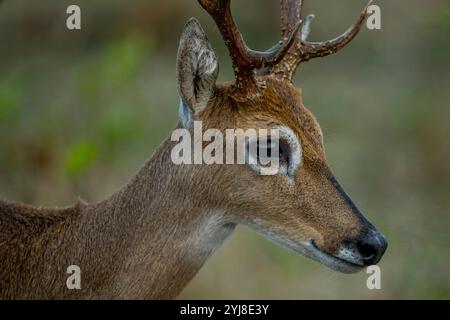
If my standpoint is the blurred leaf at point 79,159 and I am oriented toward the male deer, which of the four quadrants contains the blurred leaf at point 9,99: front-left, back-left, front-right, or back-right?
back-right

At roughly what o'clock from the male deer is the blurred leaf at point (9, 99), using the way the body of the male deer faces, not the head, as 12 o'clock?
The blurred leaf is roughly at 8 o'clock from the male deer.

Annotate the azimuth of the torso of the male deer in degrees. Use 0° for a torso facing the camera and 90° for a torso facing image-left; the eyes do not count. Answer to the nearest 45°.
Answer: approximately 270°

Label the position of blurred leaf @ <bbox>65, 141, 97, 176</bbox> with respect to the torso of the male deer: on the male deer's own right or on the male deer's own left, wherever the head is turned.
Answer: on the male deer's own left
